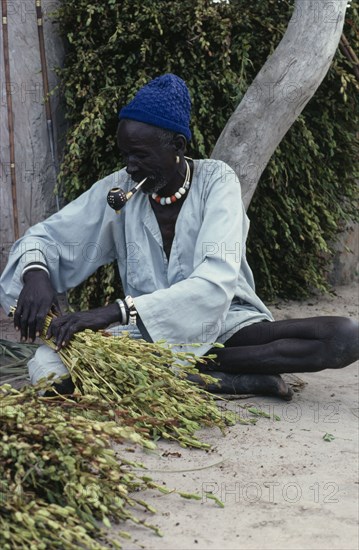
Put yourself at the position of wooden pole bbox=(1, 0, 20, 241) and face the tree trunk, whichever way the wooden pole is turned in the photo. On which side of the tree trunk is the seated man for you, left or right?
right

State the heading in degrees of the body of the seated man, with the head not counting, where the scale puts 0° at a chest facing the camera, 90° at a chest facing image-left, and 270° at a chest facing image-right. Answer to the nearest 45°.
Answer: approximately 45°

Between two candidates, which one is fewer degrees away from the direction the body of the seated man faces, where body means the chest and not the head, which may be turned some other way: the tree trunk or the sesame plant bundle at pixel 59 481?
the sesame plant bundle

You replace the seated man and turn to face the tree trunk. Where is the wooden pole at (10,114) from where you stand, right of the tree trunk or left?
left

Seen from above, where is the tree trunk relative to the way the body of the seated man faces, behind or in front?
behind

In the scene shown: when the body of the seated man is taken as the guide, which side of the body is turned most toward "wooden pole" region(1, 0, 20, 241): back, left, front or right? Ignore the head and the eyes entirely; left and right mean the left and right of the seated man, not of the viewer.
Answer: right
